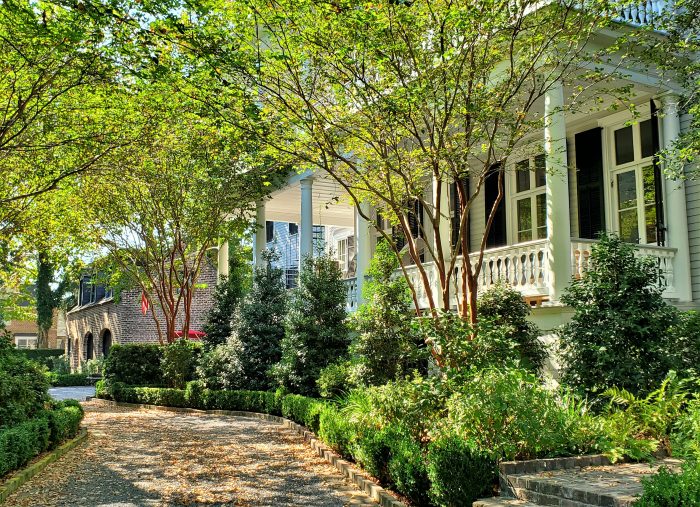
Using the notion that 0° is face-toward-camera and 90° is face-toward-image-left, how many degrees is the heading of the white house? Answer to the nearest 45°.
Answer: approximately 45°

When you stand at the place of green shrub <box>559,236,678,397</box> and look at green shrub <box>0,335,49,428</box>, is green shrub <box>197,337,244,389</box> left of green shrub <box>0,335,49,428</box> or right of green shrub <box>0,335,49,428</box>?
right

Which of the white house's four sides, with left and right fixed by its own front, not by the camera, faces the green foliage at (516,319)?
front

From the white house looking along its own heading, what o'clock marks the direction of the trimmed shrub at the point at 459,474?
The trimmed shrub is roughly at 11 o'clock from the white house.

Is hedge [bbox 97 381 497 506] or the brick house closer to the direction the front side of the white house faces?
the hedge

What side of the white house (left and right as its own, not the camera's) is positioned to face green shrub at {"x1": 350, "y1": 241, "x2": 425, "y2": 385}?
front

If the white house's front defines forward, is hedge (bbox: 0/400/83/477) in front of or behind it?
in front

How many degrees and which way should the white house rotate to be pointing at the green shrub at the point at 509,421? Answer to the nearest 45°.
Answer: approximately 45° to its left

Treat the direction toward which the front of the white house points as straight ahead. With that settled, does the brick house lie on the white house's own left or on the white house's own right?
on the white house's own right

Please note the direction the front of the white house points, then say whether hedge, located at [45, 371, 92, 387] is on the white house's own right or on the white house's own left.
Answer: on the white house's own right
